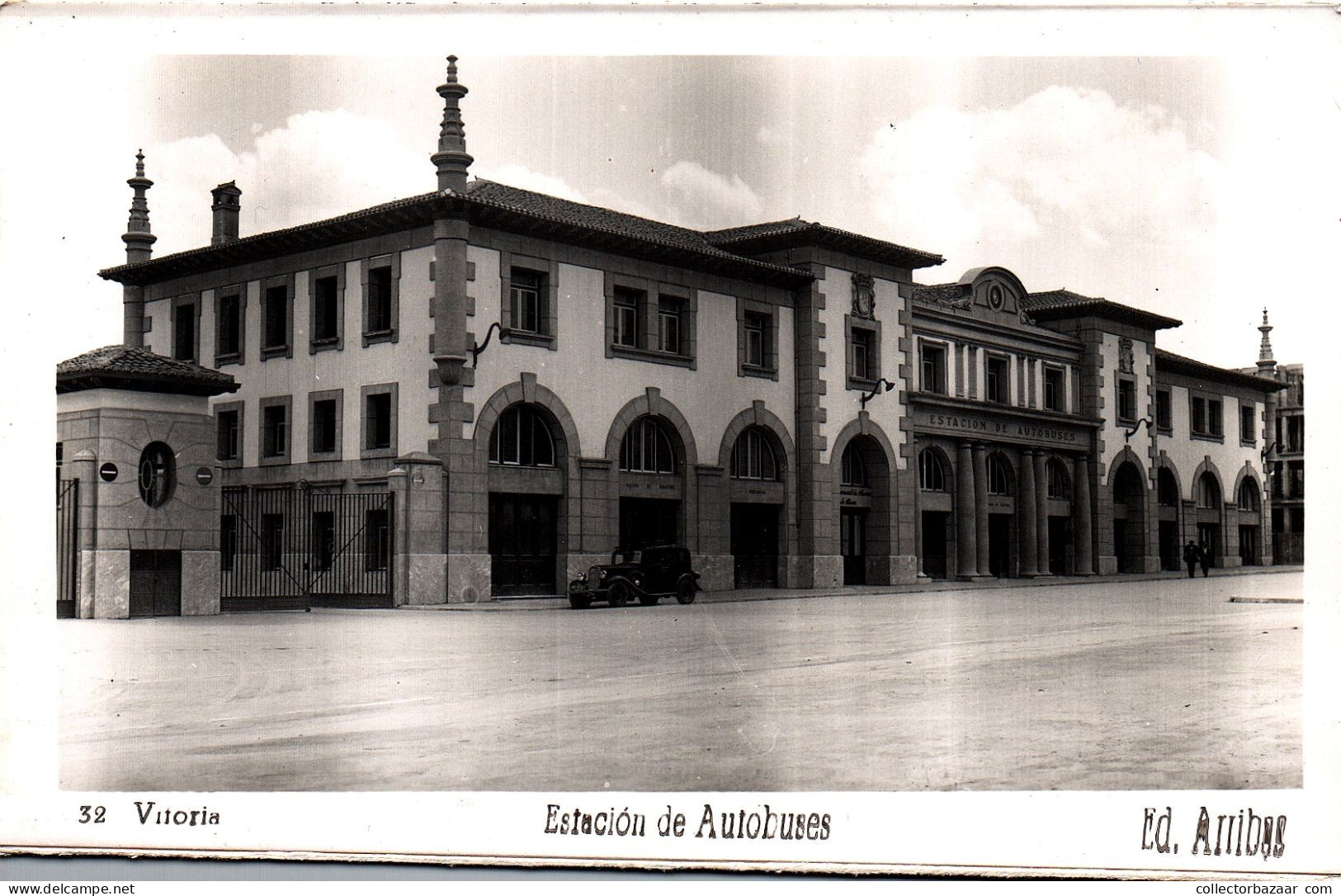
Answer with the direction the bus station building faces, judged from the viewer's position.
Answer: facing the viewer and to the right of the viewer

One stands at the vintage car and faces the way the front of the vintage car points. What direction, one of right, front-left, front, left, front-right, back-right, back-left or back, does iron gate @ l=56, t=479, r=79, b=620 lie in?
front

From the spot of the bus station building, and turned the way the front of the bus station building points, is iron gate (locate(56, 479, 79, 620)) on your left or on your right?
on your right

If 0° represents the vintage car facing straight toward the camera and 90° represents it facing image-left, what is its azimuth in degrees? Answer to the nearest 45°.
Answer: approximately 45°

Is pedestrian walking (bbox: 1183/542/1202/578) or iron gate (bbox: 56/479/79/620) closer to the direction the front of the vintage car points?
the iron gate

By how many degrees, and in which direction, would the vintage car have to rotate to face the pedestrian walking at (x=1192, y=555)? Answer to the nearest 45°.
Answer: approximately 180°

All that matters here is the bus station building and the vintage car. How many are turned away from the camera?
0
